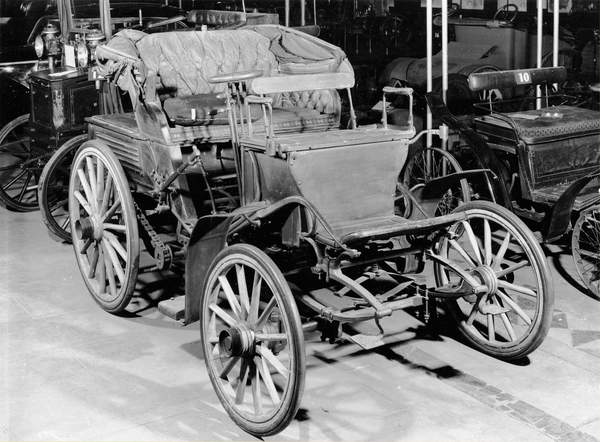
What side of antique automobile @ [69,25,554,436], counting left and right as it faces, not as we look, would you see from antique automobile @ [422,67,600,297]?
left

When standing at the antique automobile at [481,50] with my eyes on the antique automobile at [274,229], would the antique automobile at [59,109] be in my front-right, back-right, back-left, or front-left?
front-right

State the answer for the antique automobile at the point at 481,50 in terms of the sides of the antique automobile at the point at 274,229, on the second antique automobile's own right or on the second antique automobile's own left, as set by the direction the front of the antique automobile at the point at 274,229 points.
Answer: on the second antique automobile's own left

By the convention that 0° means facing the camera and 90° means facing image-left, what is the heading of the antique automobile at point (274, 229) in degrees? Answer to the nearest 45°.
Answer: approximately 315°

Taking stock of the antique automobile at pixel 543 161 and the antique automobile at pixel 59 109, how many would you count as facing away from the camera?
0

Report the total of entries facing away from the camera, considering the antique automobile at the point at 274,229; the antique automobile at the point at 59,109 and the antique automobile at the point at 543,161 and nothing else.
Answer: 0

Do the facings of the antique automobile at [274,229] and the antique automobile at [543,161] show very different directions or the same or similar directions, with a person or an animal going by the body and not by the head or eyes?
same or similar directions

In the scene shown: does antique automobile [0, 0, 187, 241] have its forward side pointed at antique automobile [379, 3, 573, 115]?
no

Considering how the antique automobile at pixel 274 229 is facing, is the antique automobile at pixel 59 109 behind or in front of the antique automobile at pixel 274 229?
behind

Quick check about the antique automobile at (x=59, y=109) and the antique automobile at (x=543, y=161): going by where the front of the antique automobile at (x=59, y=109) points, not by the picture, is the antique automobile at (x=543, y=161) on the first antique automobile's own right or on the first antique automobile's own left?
on the first antique automobile's own left

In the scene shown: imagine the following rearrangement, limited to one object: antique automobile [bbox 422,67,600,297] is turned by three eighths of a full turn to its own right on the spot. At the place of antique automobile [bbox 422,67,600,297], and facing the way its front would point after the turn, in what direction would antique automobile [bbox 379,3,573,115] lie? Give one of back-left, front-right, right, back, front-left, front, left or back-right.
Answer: right
